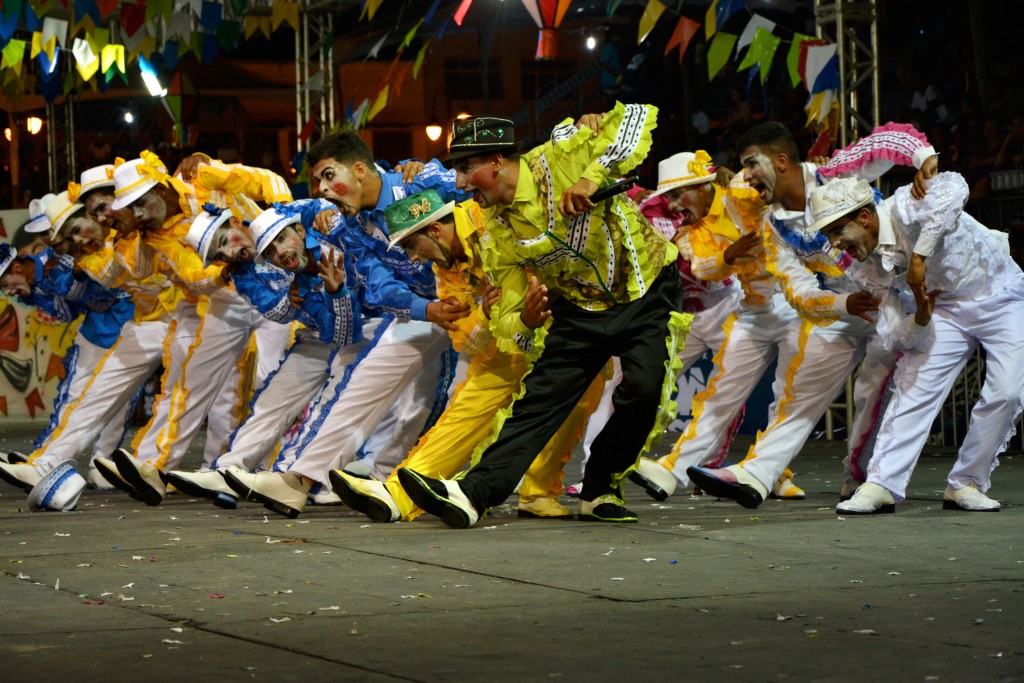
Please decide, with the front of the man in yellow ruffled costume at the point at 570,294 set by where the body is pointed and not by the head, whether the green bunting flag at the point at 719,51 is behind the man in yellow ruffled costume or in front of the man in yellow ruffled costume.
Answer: behind

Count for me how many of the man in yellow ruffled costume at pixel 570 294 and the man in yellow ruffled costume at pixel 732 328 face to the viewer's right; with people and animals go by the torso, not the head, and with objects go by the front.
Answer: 0

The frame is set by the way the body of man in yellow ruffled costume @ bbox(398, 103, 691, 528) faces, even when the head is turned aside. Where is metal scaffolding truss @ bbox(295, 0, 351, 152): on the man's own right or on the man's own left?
on the man's own right

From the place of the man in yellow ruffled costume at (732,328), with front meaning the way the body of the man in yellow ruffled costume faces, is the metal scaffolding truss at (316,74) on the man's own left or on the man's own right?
on the man's own right

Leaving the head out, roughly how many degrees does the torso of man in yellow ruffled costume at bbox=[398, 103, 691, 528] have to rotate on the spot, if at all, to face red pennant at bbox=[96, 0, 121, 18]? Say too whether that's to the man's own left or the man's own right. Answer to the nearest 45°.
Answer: approximately 90° to the man's own right

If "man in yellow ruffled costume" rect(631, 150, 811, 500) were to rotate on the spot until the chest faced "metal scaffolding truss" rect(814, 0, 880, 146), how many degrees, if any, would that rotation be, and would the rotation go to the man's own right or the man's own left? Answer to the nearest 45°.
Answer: approximately 135° to the man's own right

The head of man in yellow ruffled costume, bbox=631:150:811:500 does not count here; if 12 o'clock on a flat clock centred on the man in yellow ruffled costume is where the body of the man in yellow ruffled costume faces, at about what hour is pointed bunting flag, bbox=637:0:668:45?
The pointed bunting flag is roughly at 4 o'clock from the man in yellow ruffled costume.

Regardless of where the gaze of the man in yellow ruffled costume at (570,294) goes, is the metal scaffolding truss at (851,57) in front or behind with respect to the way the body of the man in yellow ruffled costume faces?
behind

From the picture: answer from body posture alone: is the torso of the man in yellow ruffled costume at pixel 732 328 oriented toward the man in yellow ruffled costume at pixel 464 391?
yes

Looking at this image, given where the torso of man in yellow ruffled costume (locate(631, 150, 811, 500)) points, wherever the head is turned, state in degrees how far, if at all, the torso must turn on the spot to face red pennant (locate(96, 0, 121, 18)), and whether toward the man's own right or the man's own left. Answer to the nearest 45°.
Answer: approximately 90° to the man's own right

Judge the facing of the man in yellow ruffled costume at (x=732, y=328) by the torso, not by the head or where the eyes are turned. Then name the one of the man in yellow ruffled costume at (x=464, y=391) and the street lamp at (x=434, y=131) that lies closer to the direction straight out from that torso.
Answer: the man in yellow ruffled costume

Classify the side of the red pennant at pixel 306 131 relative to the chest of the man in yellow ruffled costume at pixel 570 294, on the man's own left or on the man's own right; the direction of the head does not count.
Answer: on the man's own right

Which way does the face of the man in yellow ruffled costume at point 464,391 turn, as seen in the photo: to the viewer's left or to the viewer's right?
to the viewer's left
